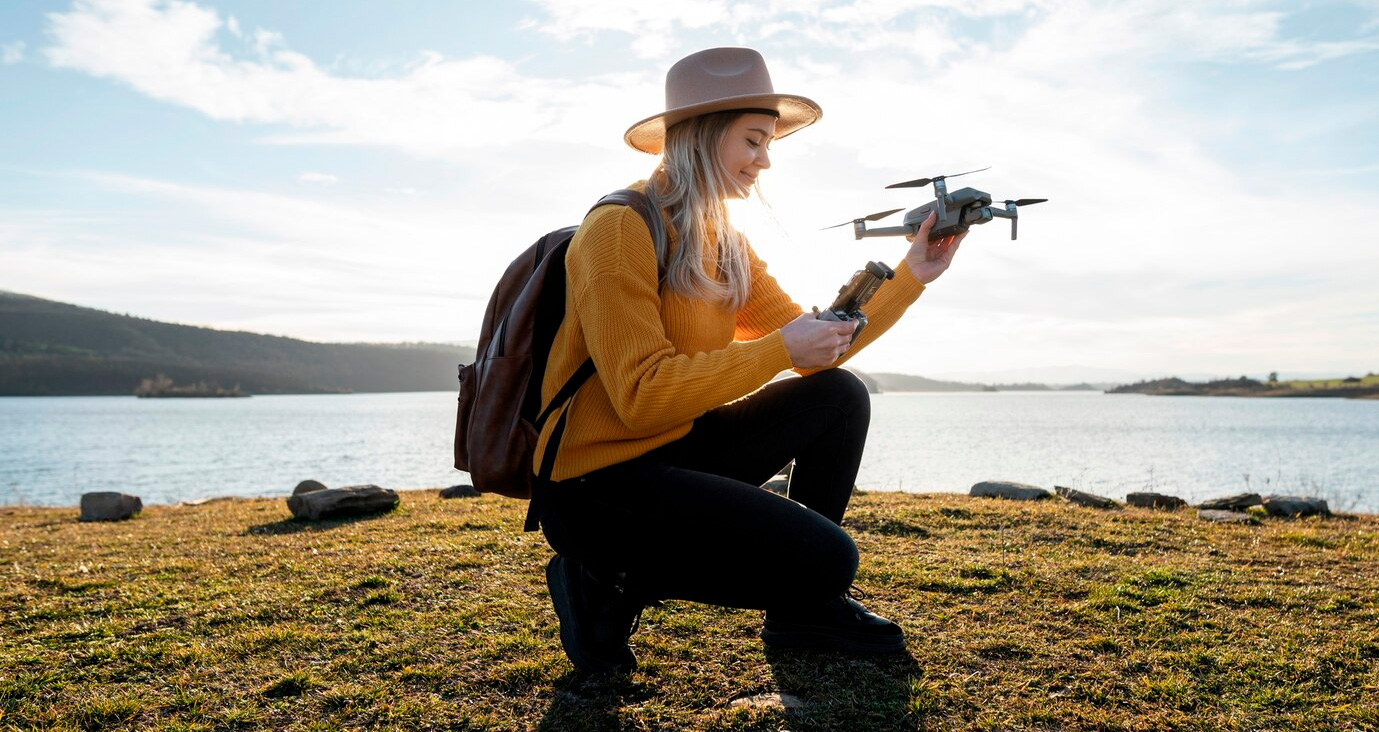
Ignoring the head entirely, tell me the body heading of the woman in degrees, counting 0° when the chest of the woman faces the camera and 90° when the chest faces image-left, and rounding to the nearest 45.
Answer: approximately 270°
